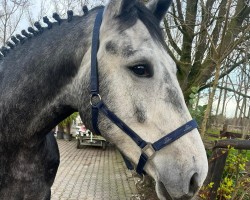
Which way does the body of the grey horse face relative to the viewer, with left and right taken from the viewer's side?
facing to the right of the viewer

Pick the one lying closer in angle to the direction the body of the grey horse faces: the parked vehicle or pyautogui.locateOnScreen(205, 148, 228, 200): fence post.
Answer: the fence post

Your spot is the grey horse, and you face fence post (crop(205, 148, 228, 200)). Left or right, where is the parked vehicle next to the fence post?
left

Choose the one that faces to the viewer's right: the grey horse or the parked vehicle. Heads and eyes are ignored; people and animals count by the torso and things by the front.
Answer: the grey horse

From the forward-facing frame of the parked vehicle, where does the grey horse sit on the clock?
The grey horse is roughly at 12 o'clock from the parked vehicle.

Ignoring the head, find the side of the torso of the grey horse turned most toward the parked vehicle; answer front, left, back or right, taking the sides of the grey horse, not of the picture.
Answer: left

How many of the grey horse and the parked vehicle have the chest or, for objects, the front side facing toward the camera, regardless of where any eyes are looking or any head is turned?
1
